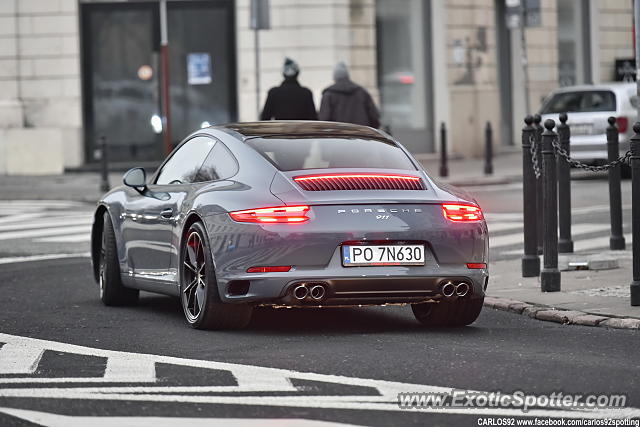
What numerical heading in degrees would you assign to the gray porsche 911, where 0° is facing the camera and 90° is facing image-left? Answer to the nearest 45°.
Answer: approximately 135°

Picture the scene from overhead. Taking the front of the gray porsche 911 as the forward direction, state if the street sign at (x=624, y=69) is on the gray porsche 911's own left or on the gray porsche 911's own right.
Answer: on the gray porsche 911's own right

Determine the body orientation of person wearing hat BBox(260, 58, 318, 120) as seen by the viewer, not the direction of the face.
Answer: away from the camera

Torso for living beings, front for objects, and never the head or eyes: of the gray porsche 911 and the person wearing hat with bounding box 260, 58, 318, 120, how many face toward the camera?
0

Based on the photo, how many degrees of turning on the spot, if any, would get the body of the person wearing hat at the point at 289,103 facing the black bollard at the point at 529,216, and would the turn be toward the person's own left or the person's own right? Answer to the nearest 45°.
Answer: approximately 180°
